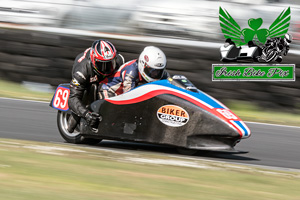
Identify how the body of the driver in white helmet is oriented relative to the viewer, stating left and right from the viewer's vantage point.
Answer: facing the viewer and to the right of the viewer

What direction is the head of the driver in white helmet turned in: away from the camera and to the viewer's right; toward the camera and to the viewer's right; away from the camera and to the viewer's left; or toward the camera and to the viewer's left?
toward the camera and to the viewer's right
